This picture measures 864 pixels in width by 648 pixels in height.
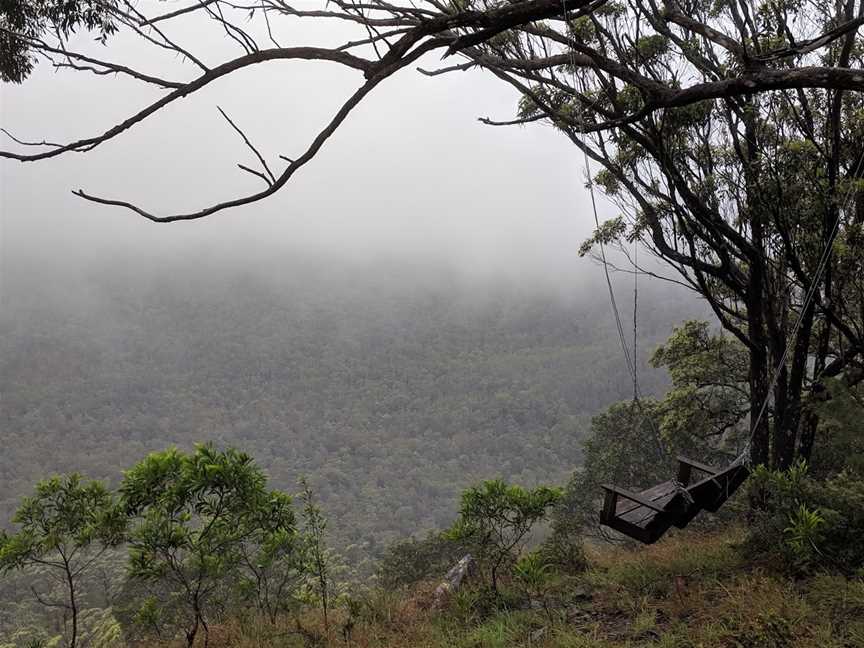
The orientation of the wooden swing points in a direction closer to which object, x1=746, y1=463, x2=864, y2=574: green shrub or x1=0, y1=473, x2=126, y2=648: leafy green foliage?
the leafy green foliage

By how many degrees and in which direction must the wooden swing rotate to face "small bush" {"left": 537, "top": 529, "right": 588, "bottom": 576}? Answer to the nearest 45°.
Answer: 0° — it already faces it

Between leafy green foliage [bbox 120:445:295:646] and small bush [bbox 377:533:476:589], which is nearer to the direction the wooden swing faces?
the small bush

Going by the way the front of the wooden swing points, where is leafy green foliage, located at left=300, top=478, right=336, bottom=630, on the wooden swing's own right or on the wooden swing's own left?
on the wooden swing's own left

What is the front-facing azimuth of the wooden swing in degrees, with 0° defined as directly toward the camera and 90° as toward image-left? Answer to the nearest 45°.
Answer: approximately 135°

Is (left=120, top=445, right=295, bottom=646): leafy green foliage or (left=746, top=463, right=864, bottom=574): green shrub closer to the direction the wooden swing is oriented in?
the leafy green foliage

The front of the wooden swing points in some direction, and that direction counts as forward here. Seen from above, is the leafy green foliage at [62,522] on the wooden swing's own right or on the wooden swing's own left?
on the wooden swing's own left

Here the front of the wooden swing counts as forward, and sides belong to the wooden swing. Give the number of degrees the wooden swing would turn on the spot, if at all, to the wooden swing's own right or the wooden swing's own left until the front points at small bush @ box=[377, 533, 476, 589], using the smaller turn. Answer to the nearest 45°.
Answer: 0° — it already faces it

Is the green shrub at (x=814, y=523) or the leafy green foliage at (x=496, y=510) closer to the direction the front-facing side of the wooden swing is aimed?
the leafy green foliage
